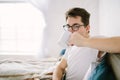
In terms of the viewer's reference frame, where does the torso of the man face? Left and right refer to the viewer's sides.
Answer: facing the viewer and to the left of the viewer

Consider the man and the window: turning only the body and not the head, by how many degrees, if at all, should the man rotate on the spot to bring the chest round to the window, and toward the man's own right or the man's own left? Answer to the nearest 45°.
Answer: approximately 90° to the man's own right
